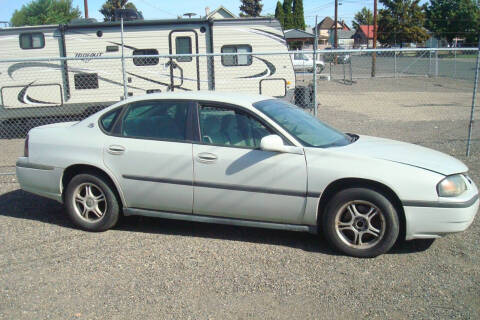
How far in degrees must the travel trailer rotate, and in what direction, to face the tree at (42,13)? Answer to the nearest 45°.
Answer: approximately 90° to its left

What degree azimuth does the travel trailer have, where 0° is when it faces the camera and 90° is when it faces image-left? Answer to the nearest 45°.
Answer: approximately 270°

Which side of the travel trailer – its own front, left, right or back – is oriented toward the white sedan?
right

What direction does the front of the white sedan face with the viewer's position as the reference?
facing to the right of the viewer

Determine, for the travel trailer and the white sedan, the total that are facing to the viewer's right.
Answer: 2

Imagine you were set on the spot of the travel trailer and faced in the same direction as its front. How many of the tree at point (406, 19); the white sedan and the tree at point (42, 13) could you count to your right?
1

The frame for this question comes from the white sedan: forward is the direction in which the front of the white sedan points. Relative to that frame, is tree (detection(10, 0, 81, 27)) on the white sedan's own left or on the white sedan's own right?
on the white sedan's own left

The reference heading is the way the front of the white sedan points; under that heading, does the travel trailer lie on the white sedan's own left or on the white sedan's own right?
on the white sedan's own left
